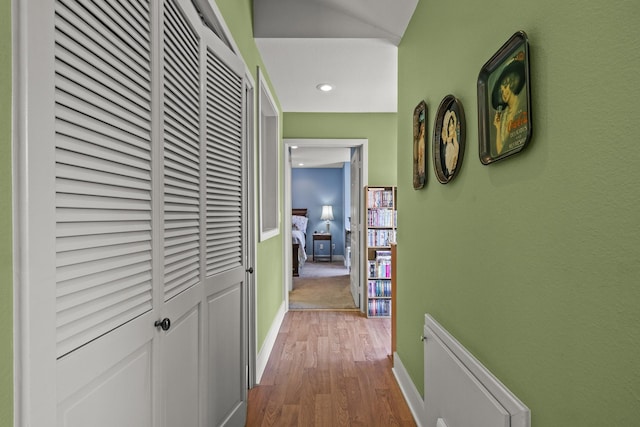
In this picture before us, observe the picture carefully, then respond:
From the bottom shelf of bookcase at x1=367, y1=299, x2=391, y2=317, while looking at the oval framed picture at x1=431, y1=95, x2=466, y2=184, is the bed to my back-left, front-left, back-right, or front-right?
back-right

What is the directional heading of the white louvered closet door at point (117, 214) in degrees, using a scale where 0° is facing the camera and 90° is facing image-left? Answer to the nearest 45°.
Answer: approximately 315°

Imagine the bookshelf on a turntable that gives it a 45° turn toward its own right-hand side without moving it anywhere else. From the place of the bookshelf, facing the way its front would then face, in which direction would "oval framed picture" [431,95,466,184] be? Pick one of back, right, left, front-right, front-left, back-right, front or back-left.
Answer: front-left

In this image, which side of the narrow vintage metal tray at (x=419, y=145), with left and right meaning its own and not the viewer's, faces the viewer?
left

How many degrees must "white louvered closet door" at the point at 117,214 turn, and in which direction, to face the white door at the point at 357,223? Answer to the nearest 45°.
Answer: approximately 90° to its left

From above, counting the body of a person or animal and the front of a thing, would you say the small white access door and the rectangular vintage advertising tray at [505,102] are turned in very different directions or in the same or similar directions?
same or similar directions

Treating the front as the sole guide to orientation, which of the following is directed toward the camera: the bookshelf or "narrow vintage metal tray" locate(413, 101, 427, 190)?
the bookshelf

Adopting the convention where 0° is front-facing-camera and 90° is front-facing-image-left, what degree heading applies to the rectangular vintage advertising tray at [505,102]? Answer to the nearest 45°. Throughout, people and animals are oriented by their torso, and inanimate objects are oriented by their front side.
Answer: approximately 45°

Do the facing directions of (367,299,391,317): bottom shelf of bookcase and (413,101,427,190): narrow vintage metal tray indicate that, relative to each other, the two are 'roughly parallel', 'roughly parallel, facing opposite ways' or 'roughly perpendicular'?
roughly perpendicular

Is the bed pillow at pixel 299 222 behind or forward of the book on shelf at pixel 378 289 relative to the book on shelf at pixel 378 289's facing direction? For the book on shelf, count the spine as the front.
behind

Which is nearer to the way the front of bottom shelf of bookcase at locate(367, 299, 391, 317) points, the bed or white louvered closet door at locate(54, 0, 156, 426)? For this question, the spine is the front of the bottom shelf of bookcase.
the white louvered closet door
